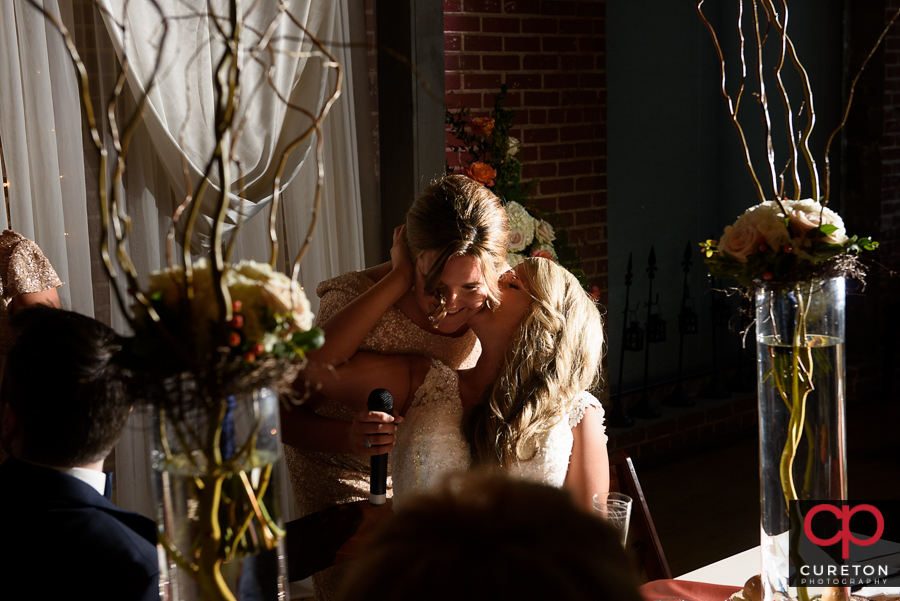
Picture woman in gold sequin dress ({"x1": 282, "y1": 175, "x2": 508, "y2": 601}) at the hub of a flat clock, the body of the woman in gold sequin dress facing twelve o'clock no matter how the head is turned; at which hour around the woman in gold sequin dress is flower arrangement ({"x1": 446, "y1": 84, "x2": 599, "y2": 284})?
The flower arrangement is roughly at 8 o'clock from the woman in gold sequin dress.

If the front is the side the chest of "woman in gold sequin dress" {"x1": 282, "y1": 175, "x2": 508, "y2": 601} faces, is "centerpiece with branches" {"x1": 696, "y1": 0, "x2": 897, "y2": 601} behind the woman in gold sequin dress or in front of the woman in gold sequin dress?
in front

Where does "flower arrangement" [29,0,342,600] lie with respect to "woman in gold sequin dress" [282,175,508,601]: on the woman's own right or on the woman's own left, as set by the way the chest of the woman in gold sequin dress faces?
on the woman's own right

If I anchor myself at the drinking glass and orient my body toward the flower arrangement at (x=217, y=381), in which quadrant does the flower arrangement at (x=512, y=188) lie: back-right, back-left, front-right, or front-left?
back-right

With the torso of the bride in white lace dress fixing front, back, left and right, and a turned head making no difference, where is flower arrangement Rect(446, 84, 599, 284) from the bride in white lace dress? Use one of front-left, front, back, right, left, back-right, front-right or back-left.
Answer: back-right

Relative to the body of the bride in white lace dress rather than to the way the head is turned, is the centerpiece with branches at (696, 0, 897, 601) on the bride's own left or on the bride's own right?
on the bride's own left

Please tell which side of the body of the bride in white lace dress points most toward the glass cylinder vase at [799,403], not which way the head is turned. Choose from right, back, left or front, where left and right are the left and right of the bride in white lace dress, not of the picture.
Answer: left

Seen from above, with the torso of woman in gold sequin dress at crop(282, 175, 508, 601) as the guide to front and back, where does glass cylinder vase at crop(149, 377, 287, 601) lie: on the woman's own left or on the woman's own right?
on the woman's own right

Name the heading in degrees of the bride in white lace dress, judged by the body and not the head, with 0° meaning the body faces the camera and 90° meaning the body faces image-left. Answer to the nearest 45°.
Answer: approximately 45°

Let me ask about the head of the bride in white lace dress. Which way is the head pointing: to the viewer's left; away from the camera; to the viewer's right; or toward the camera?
to the viewer's left
